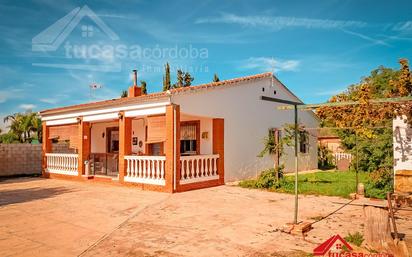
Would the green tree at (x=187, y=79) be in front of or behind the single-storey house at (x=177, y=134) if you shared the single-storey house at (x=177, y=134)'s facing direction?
behind

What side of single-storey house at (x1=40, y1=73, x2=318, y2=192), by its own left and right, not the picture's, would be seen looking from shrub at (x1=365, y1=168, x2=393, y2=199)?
left

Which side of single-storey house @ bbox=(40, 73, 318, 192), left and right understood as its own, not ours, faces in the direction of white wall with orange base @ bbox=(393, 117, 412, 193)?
left

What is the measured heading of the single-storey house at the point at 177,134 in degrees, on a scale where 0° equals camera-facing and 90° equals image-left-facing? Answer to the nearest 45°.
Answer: approximately 45°

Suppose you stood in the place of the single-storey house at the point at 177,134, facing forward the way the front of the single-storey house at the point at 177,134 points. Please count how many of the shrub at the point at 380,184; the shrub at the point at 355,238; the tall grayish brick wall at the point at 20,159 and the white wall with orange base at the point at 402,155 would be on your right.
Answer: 1

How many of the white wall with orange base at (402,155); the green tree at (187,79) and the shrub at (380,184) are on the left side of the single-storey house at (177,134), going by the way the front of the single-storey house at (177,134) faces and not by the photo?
2

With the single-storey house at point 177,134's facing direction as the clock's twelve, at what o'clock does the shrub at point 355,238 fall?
The shrub is roughly at 10 o'clock from the single-storey house.

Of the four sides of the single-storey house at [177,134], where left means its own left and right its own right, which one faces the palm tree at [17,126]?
right

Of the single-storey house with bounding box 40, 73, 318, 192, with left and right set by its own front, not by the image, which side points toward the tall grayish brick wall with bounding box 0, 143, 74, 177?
right

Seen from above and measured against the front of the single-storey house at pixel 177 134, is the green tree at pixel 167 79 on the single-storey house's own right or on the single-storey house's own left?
on the single-storey house's own right

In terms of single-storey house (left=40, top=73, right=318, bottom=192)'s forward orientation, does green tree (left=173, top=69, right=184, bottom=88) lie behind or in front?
behind
